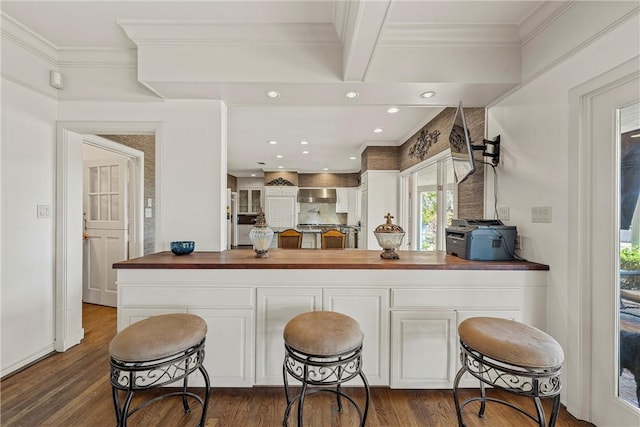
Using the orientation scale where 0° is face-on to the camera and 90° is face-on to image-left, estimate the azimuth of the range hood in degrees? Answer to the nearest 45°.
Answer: approximately 0°

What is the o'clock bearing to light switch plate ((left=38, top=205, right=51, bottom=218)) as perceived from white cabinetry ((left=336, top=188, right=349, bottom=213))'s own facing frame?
The light switch plate is roughly at 1 o'clock from the white cabinetry.

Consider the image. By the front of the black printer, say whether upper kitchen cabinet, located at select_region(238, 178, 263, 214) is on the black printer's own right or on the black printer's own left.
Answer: on the black printer's own right

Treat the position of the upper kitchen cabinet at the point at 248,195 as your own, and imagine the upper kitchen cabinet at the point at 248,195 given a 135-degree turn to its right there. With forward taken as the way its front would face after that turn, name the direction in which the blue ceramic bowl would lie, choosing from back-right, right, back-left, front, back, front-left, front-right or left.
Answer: back-left

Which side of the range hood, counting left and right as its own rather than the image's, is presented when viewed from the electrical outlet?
front

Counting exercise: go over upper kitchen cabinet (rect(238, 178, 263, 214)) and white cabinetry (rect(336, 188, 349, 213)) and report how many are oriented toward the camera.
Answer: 2

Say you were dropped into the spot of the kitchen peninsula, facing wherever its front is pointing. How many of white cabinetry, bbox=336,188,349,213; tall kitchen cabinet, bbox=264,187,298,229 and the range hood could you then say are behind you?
3
